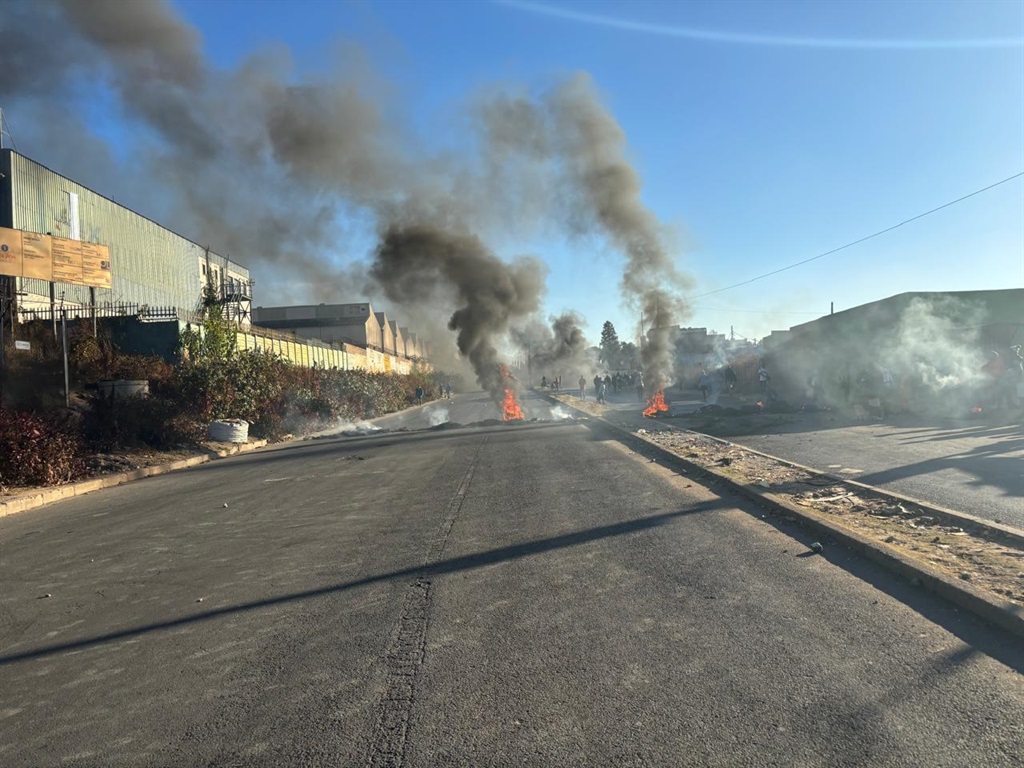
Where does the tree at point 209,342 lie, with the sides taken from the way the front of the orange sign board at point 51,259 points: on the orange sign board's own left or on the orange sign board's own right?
on the orange sign board's own left

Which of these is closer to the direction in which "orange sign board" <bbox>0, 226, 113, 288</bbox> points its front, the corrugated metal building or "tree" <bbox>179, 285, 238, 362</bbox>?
the tree

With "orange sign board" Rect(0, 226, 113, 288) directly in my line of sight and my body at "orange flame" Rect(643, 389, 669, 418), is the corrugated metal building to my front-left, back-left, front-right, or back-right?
front-right

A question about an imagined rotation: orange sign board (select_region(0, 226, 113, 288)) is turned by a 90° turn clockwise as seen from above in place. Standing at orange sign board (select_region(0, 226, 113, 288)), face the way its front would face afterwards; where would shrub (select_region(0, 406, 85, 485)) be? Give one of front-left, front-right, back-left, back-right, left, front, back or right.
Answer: front-left

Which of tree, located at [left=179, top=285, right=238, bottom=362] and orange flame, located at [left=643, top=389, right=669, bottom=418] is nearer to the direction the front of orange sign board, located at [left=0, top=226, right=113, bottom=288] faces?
the orange flame

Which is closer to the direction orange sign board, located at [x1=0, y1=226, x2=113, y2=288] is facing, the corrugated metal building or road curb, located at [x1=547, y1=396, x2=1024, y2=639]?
the road curb

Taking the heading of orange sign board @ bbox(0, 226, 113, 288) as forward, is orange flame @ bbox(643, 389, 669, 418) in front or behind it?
in front

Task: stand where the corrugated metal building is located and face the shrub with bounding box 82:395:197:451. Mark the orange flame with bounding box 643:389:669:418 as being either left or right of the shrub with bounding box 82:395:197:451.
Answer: left

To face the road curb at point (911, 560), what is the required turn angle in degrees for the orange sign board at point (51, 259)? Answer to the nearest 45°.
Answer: approximately 45° to its right

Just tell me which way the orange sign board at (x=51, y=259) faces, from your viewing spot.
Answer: facing the viewer and to the right of the viewer
